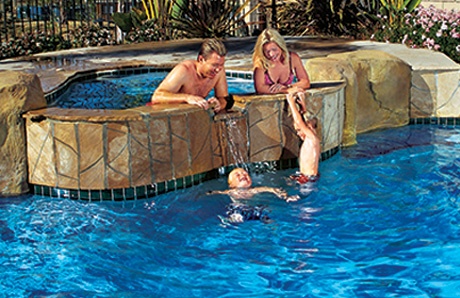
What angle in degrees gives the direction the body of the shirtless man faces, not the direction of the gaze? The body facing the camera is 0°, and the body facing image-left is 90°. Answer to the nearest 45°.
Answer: approximately 315°

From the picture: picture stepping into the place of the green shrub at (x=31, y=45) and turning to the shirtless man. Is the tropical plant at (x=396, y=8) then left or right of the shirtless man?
left

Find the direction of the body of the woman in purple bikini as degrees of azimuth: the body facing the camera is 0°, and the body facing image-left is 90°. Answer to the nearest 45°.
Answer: approximately 0°

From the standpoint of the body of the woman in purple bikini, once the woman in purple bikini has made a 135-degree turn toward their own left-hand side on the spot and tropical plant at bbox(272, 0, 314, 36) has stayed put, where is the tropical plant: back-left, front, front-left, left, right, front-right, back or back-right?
front-left

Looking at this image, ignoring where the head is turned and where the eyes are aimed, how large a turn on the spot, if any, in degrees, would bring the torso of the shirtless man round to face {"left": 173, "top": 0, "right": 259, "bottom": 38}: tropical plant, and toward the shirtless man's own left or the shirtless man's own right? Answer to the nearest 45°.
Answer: approximately 135° to the shirtless man's own left

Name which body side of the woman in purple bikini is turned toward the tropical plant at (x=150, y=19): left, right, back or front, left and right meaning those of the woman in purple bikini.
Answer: back

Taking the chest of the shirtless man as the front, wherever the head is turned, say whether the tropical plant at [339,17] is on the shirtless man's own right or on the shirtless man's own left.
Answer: on the shirtless man's own left

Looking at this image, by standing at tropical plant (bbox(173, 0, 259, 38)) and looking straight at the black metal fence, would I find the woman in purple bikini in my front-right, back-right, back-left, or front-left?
back-left

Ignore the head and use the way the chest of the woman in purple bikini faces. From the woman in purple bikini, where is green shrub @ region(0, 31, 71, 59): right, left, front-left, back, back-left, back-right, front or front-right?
back-right

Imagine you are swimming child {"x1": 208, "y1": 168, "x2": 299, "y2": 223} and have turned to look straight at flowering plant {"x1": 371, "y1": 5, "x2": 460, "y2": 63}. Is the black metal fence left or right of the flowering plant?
left

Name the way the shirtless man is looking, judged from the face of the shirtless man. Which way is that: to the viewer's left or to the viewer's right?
to the viewer's right
